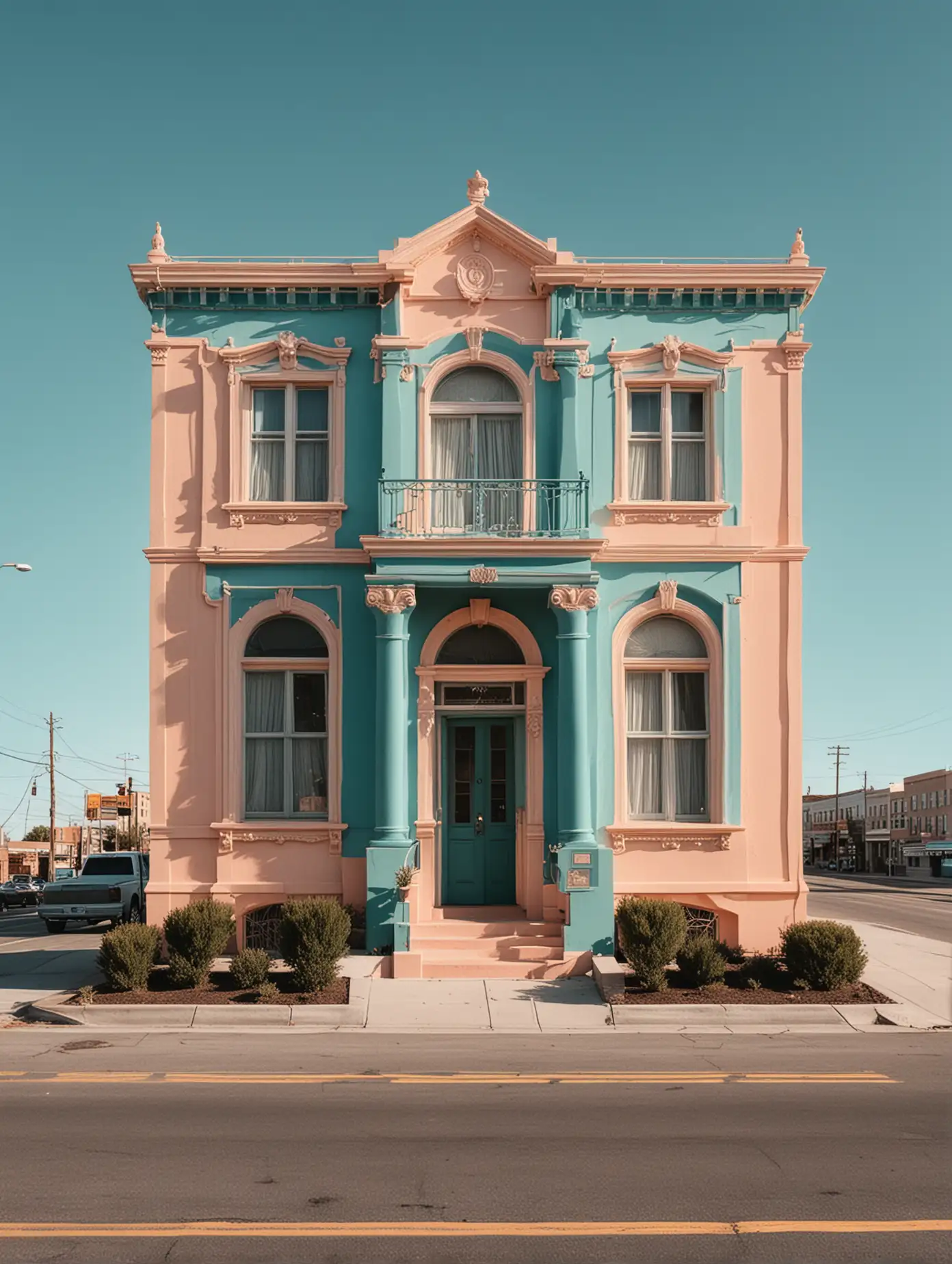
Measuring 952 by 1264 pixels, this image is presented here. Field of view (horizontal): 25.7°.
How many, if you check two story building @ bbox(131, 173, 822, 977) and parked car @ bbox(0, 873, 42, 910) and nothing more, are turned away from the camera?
0

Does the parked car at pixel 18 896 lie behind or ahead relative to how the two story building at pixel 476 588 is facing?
behind

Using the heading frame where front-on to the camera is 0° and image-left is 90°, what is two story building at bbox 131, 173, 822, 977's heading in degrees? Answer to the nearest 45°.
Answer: approximately 0°

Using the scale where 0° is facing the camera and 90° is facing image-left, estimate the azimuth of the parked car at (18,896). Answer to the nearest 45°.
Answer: approximately 45°

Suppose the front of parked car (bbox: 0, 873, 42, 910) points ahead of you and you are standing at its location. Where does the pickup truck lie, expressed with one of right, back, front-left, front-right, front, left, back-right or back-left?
front-left

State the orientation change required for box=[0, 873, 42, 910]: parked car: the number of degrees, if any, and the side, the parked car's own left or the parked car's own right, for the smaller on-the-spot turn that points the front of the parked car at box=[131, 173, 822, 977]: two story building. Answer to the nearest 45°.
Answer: approximately 45° to the parked car's own left

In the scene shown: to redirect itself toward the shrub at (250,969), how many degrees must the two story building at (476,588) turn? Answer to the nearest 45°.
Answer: approximately 45° to its right

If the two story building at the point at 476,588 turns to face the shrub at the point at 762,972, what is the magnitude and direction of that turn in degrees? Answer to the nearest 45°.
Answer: approximately 45° to its left
